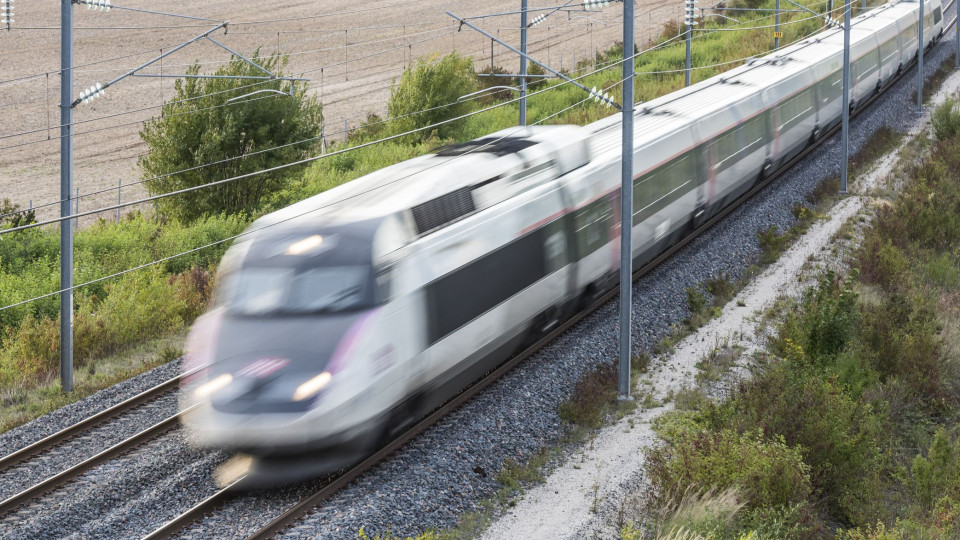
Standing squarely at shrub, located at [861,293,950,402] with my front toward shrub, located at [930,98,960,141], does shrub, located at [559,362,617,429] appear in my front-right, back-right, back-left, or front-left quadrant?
back-left

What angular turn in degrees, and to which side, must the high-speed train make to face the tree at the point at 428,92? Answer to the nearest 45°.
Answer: approximately 135° to its right

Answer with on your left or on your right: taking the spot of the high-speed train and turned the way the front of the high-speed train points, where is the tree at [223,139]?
on your right

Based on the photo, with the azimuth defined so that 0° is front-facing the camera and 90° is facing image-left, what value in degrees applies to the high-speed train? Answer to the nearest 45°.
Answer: approximately 45°

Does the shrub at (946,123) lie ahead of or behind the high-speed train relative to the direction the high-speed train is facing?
behind
